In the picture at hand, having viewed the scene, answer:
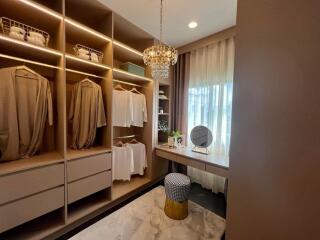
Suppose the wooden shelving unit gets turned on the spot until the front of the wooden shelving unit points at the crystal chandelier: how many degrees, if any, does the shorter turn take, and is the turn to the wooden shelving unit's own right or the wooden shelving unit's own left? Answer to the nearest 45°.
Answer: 0° — it already faces it

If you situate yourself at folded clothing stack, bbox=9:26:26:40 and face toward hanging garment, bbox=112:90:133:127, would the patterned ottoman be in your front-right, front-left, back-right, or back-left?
front-right

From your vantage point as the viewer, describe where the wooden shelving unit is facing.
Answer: facing the viewer and to the right of the viewer

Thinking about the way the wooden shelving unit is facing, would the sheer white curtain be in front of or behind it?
in front

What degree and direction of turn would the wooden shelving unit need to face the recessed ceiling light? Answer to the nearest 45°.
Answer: approximately 45° to its left

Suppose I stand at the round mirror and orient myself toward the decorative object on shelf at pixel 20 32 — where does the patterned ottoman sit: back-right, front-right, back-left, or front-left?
front-left
